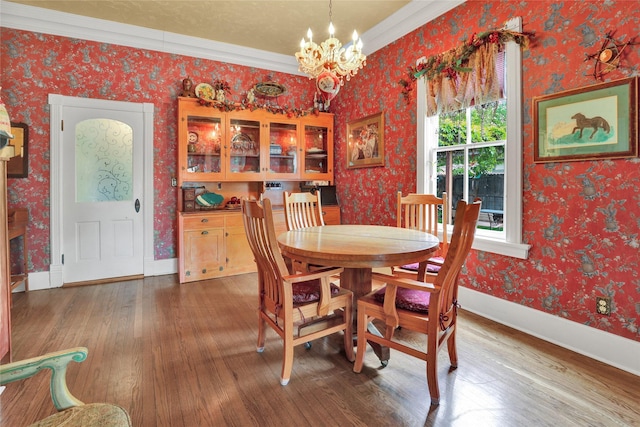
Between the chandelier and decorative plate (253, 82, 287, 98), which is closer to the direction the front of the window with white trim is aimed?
the chandelier

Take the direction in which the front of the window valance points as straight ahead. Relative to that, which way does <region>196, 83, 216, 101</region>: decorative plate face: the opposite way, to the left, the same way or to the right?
to the left

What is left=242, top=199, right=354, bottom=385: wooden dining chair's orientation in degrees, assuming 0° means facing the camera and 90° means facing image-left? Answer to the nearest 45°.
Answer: approximately 225°

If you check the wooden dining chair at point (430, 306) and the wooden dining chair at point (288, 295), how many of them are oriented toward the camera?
0

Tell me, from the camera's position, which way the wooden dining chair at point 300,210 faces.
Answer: facing the viewer and to the right of the viewer

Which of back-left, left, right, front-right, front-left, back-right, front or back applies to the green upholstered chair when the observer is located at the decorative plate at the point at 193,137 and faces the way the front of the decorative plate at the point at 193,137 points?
front

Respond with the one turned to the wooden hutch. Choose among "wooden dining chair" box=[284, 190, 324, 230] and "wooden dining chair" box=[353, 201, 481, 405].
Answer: "wooden dining chair" box=[353, 201, 481, 405]

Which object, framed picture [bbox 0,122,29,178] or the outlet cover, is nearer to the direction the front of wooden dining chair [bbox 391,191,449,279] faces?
the framed picture

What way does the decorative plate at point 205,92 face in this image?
toward the camera

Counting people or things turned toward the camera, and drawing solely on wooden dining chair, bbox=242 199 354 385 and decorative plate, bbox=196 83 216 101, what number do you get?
1

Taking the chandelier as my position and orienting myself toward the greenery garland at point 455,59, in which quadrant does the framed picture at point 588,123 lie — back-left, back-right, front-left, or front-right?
front-right

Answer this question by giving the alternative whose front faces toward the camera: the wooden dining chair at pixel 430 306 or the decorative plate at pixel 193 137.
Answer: the decorative plate

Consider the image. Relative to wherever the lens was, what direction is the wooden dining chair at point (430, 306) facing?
facing away from the viewer and to the left of the viewer

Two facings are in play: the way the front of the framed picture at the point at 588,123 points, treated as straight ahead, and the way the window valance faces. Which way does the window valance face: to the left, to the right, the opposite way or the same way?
the same way
